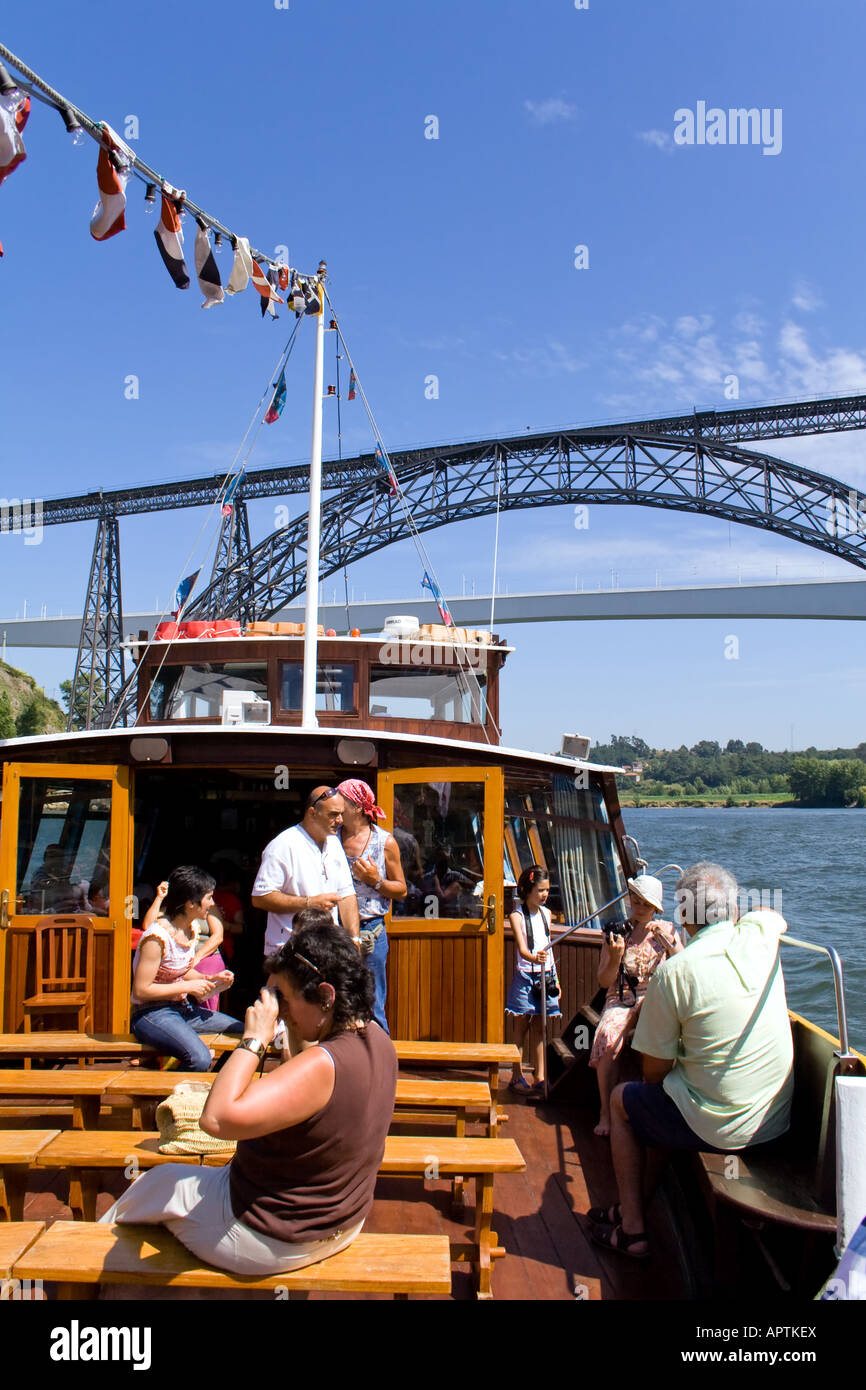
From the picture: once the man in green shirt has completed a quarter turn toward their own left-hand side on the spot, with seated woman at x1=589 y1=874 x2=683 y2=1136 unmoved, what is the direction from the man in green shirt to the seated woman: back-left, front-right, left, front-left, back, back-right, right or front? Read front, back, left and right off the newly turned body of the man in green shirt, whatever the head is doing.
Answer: back-right

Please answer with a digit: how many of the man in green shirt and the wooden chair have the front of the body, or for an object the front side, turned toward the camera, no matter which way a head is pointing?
1

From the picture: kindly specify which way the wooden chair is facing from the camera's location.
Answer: facing the viewer

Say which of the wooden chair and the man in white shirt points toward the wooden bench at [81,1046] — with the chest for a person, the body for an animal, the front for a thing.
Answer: the wooden chair

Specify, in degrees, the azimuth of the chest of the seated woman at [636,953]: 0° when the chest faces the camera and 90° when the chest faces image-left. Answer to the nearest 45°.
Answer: approximately 45°

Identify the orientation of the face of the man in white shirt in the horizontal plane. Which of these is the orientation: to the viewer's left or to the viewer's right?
to the viewer's right

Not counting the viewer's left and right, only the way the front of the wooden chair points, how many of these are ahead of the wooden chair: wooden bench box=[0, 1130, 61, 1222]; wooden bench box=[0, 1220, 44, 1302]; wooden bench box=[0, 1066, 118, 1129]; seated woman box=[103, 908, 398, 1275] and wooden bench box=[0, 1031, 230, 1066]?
5

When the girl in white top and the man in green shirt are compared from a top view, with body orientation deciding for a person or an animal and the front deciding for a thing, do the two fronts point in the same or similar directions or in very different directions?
very different directions

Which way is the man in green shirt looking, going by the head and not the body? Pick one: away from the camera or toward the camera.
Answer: away from the camera

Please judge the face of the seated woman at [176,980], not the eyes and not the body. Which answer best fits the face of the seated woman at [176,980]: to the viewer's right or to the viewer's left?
to the viewer's right
